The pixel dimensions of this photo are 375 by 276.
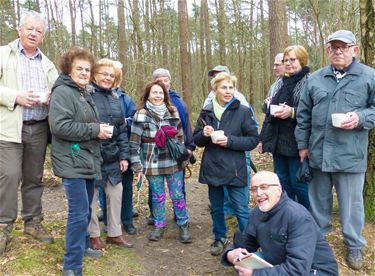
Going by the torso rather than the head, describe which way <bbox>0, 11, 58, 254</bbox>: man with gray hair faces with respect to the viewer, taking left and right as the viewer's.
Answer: facing the viewer and to the right of the viewer

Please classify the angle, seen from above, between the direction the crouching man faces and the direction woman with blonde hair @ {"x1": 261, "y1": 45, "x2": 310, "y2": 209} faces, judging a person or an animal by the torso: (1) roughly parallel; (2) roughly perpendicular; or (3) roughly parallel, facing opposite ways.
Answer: roughly parallel

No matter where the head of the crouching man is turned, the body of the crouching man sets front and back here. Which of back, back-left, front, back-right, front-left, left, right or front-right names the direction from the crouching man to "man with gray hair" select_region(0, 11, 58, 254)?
front-right

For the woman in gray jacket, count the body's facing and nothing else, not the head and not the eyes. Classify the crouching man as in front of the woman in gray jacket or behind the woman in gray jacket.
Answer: in front

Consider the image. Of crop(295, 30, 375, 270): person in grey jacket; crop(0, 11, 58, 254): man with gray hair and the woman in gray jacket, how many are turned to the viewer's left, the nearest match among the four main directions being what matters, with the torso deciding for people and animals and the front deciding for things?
0

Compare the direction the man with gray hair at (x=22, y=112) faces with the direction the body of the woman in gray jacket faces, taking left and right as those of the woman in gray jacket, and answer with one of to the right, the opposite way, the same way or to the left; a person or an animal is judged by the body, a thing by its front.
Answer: the same way

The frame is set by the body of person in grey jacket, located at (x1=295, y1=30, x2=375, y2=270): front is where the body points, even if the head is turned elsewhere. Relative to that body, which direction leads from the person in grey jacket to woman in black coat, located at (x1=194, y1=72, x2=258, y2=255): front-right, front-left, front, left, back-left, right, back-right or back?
right

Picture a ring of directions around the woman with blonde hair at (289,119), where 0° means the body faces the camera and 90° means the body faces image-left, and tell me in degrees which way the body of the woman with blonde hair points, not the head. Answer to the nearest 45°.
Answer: approximately 45°

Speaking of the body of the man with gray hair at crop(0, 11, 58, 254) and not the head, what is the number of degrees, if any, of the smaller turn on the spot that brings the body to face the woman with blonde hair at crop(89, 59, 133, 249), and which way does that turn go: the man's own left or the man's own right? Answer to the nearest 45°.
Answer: approximately 45° to the man's own left

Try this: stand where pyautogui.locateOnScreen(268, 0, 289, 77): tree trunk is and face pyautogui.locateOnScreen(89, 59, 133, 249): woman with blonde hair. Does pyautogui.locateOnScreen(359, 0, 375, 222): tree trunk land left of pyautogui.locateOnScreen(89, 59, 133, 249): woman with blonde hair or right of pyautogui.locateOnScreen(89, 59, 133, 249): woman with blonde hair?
left

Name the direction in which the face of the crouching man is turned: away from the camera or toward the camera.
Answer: toward the camera

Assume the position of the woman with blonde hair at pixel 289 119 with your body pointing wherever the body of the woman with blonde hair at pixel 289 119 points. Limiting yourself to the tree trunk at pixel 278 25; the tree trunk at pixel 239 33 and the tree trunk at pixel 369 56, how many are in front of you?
0

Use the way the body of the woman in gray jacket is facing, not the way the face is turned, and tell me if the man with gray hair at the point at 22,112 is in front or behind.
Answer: behind

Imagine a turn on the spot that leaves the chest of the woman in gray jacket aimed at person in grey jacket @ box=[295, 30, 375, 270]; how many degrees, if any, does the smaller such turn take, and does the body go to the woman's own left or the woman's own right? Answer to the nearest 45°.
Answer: approximately 45° to the woman's own left

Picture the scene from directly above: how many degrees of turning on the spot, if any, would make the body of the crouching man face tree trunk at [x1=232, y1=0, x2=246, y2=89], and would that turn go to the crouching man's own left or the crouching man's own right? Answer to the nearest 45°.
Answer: approximately 135° to the crouching man's own right

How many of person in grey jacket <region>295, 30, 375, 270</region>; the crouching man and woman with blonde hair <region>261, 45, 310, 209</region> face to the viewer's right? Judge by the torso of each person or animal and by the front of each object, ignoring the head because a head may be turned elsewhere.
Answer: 0

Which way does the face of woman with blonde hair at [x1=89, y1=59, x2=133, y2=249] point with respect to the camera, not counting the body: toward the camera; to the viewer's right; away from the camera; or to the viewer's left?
toward the camera

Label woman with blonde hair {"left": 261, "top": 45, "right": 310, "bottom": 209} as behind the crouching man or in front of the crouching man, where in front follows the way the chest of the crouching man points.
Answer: behind

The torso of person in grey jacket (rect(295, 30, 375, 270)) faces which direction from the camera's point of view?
toward the camera
